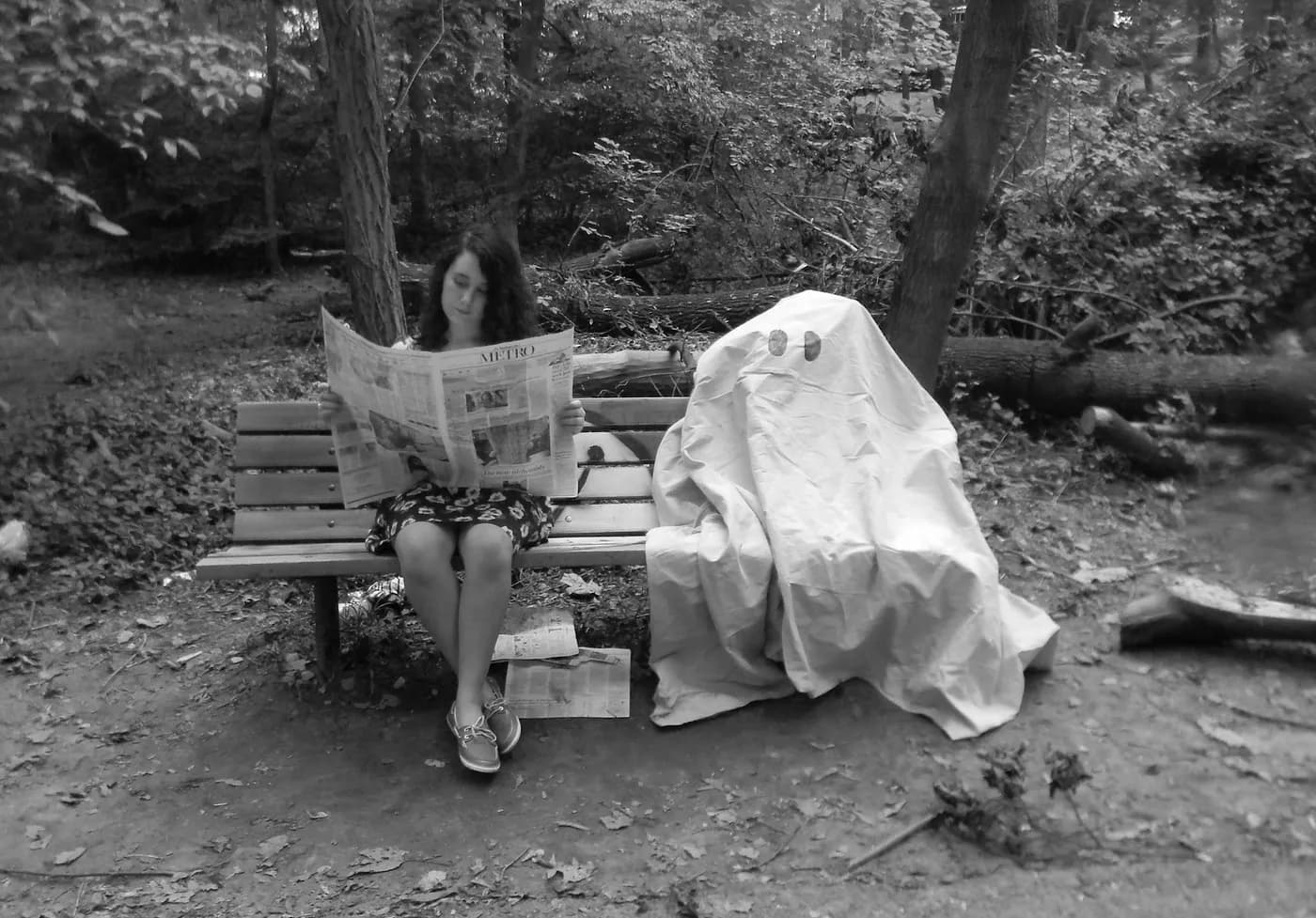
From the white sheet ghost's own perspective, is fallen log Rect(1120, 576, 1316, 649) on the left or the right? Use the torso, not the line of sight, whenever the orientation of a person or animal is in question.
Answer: on its left

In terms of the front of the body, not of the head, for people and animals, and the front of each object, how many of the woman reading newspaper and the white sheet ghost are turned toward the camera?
2

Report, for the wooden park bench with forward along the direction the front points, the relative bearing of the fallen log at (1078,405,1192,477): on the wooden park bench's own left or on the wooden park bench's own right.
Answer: on the wooden park bench's own left

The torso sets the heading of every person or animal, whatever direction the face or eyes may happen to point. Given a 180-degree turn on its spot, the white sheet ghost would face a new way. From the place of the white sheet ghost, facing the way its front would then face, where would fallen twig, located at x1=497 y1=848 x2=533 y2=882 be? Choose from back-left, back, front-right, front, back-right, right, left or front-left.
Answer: back-left

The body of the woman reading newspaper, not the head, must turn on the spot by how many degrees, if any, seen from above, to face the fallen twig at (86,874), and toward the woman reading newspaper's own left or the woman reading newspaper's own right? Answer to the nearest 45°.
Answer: approximately 45° to the woman reading newspaper's own right

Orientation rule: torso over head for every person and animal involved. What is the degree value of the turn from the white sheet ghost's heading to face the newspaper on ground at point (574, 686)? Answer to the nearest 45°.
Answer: approximately 90° to its right

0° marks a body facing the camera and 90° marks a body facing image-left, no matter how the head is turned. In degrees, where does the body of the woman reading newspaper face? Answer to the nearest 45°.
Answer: approximately 0°

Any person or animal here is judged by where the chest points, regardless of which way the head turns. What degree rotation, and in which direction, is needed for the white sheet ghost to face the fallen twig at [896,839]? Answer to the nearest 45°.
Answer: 0° — it already faces it

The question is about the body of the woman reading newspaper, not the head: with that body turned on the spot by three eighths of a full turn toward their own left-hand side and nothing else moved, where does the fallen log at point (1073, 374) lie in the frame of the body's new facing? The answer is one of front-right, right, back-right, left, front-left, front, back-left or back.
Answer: front

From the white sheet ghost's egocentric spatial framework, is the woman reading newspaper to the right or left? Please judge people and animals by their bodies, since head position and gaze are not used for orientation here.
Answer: on its right

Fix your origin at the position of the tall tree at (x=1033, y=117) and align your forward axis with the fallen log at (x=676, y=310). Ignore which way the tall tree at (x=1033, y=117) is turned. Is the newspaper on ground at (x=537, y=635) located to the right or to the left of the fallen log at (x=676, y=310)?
left
